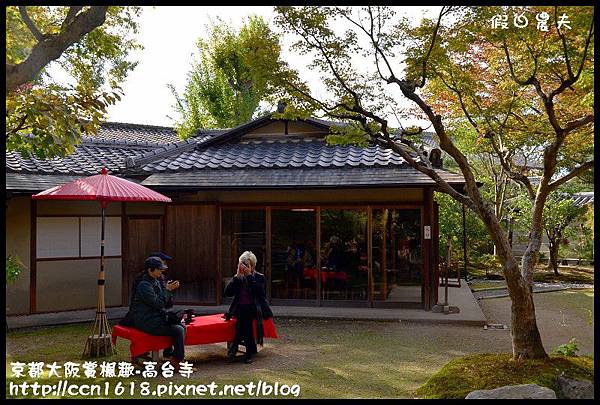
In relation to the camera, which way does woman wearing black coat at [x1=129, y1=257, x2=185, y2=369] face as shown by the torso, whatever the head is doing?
to the viewer's right

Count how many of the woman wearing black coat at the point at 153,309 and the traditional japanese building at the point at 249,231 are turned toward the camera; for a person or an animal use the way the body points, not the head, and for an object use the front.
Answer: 1

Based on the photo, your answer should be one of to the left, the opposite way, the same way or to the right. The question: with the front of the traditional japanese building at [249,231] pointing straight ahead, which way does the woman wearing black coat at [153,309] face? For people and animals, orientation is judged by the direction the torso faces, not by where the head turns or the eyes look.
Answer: to the left

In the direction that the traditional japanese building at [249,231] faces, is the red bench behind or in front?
in front

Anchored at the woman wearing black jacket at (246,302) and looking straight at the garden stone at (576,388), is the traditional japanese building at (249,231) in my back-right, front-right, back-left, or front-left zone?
back-left

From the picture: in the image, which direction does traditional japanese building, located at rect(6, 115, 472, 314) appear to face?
toward the camera

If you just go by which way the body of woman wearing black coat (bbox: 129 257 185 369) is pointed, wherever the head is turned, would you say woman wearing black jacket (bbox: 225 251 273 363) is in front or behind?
in front

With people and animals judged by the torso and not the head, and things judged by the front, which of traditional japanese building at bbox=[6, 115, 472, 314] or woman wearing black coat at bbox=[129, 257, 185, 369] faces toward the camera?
the traditional japanese building

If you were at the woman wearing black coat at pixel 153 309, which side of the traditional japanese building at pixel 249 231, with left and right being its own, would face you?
front

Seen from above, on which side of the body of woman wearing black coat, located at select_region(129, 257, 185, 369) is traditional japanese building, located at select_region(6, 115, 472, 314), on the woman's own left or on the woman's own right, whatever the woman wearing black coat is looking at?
on the woman's own left

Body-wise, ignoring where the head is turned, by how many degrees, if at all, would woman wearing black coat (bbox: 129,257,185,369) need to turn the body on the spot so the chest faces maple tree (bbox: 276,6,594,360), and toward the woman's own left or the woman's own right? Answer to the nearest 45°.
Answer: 0° — they already face it

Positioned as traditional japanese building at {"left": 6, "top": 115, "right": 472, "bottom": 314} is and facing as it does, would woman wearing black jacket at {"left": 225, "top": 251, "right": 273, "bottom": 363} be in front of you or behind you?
in front

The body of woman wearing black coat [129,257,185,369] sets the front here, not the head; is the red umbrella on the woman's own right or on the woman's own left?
on the woman's own left
